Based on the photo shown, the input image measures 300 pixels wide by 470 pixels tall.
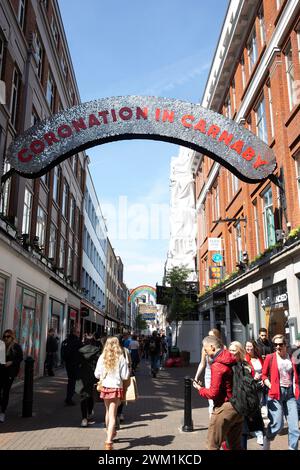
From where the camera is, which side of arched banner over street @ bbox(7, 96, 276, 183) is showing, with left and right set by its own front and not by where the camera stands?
front

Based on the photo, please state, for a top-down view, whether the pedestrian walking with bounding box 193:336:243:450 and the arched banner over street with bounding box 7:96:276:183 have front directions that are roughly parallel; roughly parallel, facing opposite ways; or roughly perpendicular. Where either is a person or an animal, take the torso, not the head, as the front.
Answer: roughly perpendicular

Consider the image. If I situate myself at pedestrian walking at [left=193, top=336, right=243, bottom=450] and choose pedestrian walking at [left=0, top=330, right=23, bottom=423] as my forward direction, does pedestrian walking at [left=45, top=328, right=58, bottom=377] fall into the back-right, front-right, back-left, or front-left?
front-right

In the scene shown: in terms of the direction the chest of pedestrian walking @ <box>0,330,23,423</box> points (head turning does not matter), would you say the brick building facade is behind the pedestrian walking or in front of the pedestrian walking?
behind

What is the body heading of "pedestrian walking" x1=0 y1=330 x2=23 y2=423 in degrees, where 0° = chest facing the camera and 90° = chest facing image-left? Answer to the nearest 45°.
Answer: approximately 45°

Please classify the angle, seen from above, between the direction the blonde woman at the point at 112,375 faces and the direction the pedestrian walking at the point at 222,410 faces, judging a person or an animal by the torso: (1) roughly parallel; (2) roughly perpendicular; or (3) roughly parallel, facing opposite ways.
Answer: roughly perpendicular

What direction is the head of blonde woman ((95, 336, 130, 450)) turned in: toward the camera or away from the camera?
away from the camera

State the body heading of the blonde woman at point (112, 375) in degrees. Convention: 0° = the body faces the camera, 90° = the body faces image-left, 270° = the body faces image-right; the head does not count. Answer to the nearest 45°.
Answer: approximately 180°

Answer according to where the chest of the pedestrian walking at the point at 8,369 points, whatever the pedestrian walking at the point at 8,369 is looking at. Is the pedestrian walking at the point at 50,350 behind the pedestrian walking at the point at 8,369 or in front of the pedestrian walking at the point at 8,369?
behind

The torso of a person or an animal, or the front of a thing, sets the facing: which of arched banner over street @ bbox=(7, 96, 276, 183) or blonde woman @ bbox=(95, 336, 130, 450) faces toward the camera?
the arched banner over street

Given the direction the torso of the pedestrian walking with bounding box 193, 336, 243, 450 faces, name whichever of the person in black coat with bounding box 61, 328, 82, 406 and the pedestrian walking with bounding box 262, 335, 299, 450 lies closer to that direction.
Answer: the person in black coat

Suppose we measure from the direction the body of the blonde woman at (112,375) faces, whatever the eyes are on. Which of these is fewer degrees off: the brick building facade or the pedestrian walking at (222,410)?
the brick building facade

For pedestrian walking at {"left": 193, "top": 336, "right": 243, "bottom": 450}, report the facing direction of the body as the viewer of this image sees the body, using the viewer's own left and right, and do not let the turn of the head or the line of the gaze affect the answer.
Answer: facing to the left of the viewer

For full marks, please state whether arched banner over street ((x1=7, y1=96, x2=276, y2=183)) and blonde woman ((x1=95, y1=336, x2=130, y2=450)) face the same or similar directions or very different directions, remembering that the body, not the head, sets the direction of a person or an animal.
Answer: very different directions
